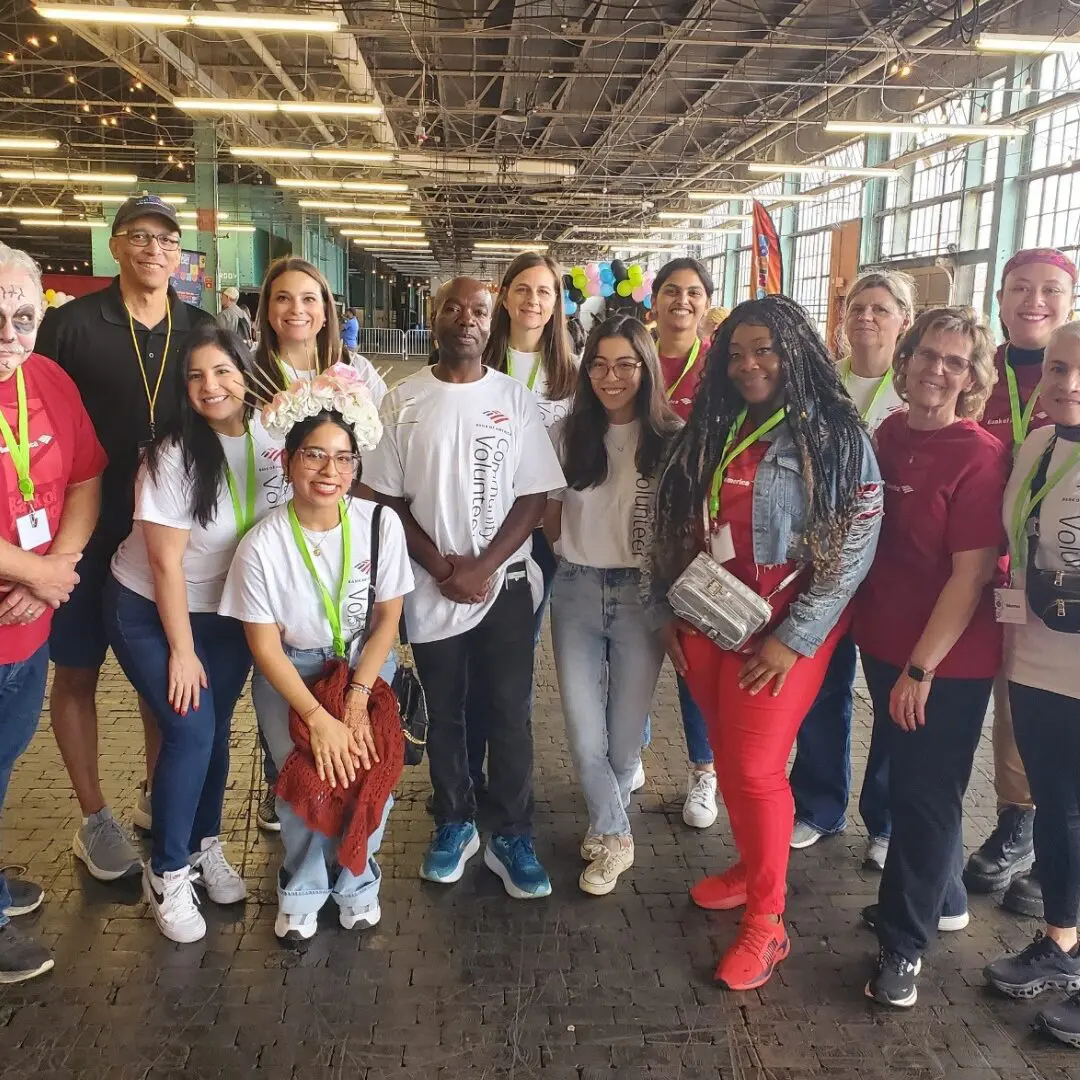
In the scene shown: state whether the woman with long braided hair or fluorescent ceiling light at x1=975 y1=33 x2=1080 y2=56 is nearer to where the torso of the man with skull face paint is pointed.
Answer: the woman with long braided hair

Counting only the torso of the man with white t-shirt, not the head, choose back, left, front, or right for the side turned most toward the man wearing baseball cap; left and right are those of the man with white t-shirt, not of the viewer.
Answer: right

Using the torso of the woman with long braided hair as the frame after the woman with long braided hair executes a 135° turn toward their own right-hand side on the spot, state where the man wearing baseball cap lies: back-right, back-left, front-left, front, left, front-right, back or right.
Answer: left

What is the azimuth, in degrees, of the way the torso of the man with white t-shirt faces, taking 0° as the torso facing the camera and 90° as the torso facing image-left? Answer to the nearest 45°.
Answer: approximately 0°

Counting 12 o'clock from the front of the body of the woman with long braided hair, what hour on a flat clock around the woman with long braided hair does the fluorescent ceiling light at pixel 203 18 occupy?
The fluorescent ceiling light is roughly at 3 o'clock from the woman with long braided hair.

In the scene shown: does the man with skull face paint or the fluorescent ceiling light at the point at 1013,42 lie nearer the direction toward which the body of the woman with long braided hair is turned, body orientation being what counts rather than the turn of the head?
the man with skull face paint

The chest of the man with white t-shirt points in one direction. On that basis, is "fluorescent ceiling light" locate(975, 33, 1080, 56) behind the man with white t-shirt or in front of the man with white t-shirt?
behind

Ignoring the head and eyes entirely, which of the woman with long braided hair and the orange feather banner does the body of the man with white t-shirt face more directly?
the woman with long braided hair

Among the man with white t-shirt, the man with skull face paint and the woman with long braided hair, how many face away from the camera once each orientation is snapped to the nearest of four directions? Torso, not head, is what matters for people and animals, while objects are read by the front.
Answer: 0

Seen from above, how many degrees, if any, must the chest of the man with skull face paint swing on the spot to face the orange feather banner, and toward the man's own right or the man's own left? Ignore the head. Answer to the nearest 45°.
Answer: approximately 90° to the man's own left
